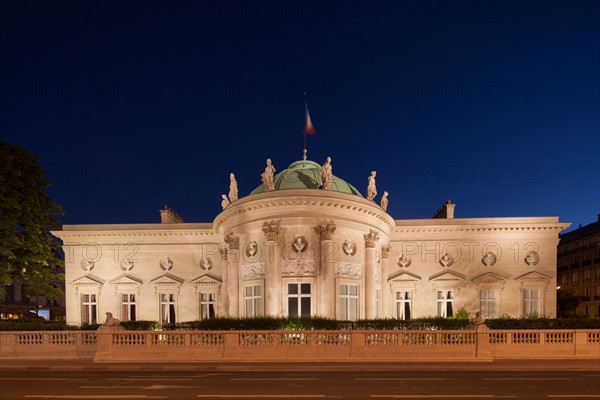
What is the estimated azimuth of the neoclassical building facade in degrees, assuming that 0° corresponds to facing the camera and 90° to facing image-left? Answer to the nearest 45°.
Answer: approximately 0°

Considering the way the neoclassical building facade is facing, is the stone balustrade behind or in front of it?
in front

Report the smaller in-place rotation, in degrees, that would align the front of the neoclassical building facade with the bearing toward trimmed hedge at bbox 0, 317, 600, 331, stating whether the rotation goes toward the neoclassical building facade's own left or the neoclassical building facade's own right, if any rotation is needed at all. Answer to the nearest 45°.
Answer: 0° — it already faces it
